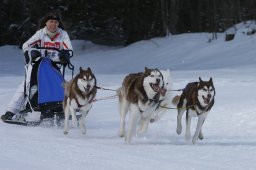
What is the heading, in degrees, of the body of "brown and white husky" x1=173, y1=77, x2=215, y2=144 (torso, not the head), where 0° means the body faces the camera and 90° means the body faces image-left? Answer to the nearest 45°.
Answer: approximately 315°

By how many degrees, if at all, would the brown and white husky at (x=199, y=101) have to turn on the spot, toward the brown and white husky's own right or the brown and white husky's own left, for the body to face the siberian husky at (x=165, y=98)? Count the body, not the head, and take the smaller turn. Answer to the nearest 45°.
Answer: approximately 180°

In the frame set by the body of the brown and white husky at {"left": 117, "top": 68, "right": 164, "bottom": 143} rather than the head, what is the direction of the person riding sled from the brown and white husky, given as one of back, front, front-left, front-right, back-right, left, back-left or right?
back

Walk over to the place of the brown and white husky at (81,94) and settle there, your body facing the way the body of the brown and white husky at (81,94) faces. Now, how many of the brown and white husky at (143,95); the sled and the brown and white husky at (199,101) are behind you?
1

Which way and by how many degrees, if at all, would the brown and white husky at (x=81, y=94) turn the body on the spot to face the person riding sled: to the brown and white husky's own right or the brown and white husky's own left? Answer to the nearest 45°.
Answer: approximately 180°

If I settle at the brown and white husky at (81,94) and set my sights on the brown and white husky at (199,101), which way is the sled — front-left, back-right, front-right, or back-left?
back-left

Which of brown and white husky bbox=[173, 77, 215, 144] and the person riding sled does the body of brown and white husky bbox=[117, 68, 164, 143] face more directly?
the brown and white husky

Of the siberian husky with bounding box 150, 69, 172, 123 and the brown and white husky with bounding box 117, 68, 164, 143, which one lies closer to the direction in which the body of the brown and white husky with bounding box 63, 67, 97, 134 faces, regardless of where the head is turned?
the brown and white husky

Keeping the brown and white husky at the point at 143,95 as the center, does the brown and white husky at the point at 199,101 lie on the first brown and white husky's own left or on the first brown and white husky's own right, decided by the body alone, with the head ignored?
on the first brown and white husky's own left
